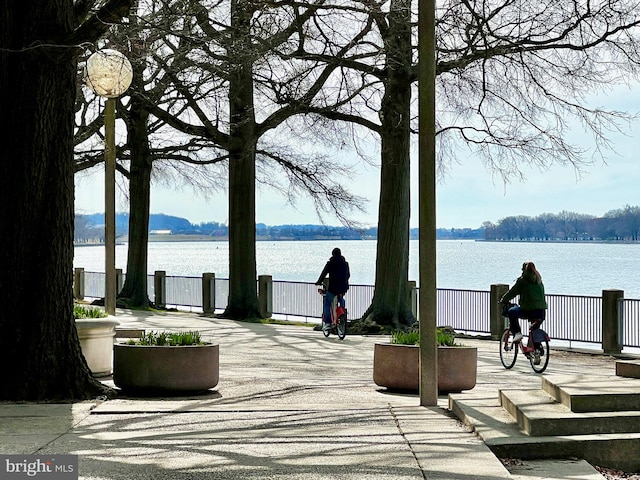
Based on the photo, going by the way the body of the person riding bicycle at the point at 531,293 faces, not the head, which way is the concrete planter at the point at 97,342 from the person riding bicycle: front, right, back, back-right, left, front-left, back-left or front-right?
left

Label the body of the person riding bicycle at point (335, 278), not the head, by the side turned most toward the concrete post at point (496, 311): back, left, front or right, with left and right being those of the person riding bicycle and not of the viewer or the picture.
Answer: right

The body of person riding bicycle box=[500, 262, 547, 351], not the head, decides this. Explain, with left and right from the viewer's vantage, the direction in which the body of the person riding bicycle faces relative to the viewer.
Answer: facing away from the viewer and to the left of the viewer

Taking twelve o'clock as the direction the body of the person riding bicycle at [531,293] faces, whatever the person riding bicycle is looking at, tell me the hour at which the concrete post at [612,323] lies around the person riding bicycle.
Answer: The concrete post is roughly at 2 o'clock from the person riding bicycle.

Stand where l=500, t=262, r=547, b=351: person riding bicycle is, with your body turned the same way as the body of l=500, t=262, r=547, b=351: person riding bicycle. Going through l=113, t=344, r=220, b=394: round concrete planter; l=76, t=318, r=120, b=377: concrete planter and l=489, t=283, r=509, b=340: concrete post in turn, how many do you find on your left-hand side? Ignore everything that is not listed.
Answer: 2

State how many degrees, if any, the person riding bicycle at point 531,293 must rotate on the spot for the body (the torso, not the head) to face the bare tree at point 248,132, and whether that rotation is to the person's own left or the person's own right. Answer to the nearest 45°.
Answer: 0° — they already face it

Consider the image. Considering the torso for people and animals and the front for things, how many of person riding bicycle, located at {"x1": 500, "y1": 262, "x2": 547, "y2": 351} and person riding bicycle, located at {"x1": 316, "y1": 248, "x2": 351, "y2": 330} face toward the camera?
0

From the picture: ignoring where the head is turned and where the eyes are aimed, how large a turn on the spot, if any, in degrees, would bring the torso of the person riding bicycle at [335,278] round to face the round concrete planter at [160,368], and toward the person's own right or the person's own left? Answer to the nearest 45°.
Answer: approximately 135° to the person's own left

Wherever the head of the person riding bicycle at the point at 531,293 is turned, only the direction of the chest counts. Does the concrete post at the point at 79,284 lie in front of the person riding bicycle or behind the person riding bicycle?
in front

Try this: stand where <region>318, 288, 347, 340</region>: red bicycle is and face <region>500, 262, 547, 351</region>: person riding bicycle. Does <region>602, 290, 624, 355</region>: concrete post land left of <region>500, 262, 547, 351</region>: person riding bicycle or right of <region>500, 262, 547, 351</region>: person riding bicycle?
left

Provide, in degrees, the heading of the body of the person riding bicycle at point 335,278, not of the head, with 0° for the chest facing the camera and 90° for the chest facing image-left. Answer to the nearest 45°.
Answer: approximately 135°
